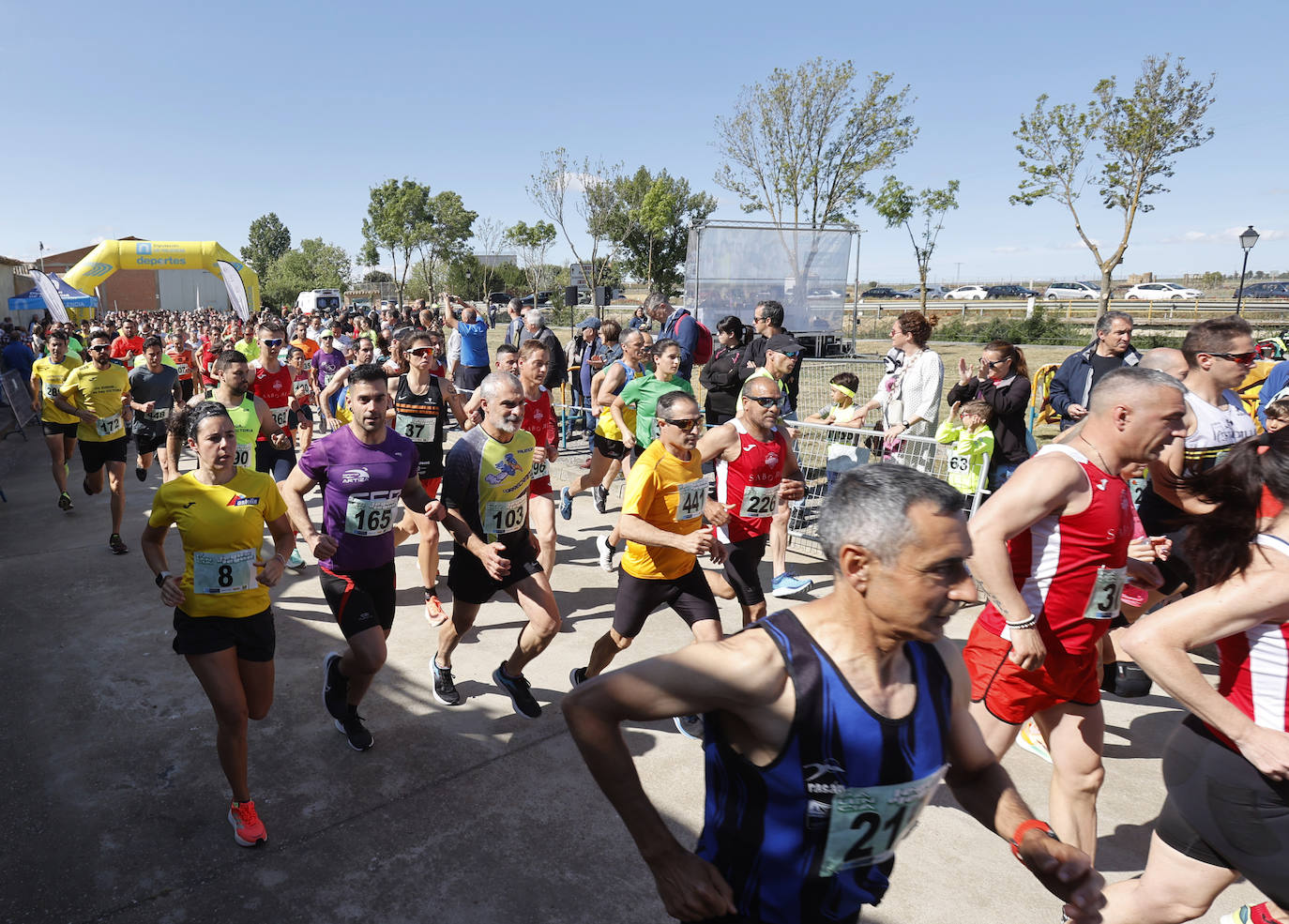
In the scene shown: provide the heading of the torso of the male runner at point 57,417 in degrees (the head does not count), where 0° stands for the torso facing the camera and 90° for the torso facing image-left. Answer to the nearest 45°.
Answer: approximately 0°

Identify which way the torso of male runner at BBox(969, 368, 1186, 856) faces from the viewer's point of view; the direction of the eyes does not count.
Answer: to the viewer's right

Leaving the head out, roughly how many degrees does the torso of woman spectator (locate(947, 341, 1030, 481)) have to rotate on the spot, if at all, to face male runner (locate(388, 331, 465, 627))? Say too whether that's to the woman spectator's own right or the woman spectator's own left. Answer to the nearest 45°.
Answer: approximately 45° to the woman spectator's own right

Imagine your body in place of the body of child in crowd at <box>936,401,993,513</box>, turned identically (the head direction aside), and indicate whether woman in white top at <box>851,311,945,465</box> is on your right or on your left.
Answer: on your right

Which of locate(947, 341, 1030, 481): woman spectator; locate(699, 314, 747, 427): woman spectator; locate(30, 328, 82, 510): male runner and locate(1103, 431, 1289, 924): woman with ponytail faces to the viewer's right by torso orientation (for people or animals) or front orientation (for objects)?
the woman with ponytail

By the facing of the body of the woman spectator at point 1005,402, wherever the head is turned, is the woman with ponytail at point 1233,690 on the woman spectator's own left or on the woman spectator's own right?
on the woman spectator's own left

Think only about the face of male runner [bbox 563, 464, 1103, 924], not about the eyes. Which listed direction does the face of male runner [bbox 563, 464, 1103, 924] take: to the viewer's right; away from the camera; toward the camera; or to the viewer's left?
to the viewer's right

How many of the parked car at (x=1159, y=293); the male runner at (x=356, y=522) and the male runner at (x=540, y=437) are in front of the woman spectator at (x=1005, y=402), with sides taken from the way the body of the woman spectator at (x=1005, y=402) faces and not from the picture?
2

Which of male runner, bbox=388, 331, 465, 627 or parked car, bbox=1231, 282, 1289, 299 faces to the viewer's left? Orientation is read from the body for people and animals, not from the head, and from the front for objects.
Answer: the parked car

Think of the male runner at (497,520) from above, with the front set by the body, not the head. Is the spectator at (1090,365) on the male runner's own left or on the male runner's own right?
on the male runner's own left

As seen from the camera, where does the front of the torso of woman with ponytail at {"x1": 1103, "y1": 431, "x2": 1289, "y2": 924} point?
to the viewer's right

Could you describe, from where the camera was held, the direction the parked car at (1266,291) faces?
facing to the left of the viewer

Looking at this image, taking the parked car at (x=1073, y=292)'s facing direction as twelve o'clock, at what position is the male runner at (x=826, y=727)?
The male runner is roughly at 3 o'clock from the parked car.

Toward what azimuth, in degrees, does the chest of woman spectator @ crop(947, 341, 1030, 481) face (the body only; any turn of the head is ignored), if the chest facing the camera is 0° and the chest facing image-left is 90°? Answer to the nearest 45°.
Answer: approximately 45°

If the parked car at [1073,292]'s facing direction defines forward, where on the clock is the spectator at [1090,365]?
The spectator is roughly at 3 o'clock from the parked car.
